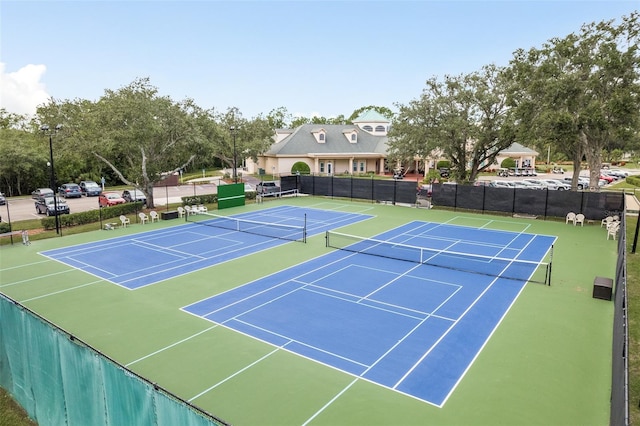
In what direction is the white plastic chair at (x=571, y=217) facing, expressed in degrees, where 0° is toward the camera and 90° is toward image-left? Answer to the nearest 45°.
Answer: approximately 45°

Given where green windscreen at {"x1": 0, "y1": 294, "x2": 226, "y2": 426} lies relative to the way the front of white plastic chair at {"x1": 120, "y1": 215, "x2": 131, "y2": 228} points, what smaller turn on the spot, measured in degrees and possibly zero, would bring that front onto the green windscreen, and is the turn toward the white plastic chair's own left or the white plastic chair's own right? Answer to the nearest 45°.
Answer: approximately 45° to the white plastic chair's own right

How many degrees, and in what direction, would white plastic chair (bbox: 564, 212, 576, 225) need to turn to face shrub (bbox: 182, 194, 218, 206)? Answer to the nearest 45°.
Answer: approximately 45° to its right

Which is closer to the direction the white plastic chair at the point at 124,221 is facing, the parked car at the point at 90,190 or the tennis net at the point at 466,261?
the tennis net

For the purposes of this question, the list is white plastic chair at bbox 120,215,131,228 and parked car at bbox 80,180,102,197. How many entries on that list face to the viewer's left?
0

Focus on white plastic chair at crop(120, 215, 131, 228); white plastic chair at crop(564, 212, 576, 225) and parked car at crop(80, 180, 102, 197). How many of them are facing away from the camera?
0

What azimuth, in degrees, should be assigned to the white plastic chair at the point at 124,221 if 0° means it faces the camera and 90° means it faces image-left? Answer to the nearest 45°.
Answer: approximately 315°

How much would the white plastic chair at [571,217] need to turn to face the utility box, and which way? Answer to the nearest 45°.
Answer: approximately 45° to its left

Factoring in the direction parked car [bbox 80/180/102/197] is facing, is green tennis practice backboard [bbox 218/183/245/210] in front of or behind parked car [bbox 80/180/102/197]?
in front

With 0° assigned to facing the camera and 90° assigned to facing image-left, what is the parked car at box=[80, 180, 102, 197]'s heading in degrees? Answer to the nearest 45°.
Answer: approximately 315°

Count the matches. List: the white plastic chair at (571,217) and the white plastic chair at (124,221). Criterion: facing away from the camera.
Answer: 0

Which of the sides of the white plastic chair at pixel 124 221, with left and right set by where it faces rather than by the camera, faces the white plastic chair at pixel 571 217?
front

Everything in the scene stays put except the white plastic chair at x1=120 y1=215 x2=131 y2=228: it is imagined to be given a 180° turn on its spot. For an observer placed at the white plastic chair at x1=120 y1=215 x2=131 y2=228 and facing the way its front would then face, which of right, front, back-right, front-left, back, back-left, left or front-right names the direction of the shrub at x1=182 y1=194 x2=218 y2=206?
right
